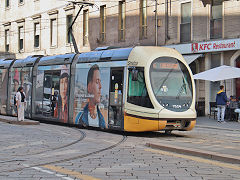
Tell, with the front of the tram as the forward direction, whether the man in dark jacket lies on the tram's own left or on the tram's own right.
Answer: on the tram's own left

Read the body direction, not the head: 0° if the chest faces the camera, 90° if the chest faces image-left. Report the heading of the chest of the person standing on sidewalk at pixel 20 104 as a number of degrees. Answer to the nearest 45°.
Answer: approximately 315°

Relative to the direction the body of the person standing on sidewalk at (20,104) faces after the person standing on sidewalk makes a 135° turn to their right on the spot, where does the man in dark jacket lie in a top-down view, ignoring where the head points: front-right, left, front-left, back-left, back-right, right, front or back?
back

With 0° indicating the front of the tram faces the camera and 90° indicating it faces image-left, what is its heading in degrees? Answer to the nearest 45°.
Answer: approximately 315°

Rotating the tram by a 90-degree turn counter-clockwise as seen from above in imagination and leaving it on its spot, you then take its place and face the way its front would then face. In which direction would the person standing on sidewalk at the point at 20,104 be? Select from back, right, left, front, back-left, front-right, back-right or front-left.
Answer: left
